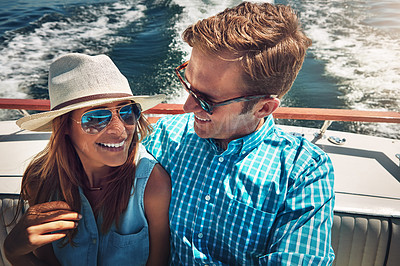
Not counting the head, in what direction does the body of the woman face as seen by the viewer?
toward the camera

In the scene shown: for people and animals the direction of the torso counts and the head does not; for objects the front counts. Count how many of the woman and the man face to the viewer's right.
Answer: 0

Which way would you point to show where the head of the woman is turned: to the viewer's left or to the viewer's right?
to the viewer's right

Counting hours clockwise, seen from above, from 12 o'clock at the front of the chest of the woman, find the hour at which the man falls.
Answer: The man is roughly at 10 o'clock from the woman.

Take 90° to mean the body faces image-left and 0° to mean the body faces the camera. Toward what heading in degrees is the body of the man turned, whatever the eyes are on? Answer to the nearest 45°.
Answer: approximately 45°

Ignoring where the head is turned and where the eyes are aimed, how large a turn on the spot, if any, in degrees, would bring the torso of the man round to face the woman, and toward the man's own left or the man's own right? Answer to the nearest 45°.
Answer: approximately 45° to the man's own right
